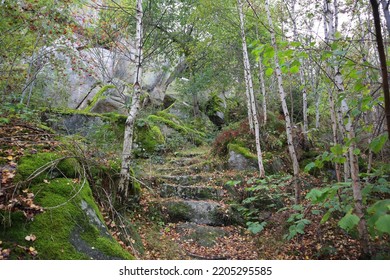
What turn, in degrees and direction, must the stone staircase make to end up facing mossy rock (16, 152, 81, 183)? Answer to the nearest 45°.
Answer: approximately 45° to its right

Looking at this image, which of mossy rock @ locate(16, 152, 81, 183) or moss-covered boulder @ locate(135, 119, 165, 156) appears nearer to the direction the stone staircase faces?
the mossy rock

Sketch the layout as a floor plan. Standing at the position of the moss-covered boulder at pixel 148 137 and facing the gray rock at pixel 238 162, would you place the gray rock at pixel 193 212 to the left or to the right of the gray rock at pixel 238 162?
right

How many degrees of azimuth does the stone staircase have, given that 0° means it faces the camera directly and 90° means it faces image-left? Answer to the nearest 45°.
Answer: approximately 0°

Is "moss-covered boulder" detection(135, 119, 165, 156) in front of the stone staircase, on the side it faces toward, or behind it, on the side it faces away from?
behind

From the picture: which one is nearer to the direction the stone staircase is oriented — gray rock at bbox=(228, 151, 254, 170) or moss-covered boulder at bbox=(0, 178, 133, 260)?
the moss-covered boulder
